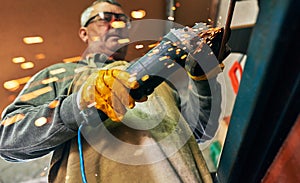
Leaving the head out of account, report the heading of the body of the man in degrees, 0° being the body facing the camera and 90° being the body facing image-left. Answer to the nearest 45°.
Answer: approximately 315°

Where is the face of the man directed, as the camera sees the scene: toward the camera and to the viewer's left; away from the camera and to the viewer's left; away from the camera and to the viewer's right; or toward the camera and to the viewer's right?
toward the camera and to the viewer's right
